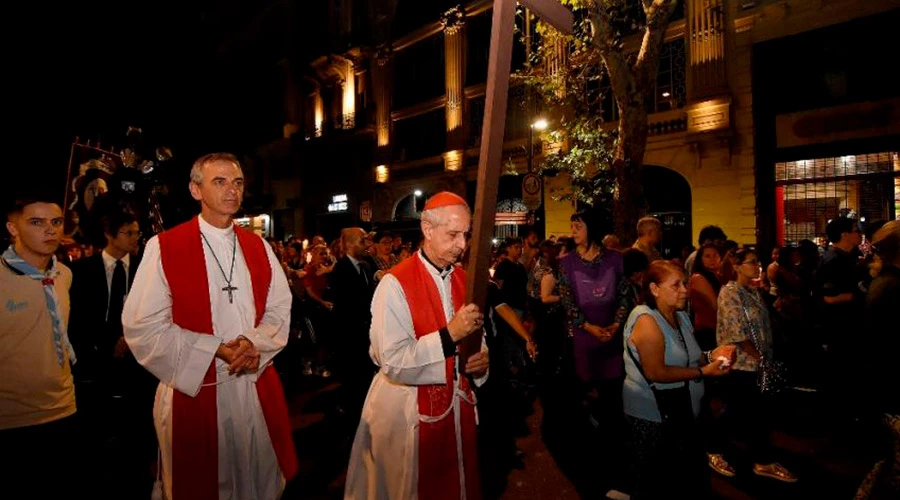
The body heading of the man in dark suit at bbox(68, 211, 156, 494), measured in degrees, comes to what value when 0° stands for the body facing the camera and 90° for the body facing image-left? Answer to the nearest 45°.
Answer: approximately 315°

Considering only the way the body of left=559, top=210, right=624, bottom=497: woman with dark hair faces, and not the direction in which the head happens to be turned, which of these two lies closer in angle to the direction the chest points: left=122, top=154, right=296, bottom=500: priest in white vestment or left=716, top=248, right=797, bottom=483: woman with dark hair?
the priest in white vestment

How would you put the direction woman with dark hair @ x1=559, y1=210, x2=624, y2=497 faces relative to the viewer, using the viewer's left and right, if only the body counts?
facing the viewer

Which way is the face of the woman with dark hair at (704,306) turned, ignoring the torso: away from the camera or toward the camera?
toward the camera

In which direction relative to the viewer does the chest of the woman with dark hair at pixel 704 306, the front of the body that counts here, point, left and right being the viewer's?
facing the viewer and to the right of the viewer

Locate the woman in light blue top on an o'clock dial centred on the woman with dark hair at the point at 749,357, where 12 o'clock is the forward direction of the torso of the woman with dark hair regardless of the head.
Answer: The woman in light blue top is roughly at 2 o'clock from the woman with dark hair.

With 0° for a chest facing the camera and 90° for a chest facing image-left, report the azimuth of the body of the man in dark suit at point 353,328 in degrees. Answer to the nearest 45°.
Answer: approximately 315°

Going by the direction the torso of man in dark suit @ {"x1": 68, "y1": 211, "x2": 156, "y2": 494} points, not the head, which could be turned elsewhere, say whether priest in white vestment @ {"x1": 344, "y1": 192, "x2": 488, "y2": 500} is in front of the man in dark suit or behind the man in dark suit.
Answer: in front

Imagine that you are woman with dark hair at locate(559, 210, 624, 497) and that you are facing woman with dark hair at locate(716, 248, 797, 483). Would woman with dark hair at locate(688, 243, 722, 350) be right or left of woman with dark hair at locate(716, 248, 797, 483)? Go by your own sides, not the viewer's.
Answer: left

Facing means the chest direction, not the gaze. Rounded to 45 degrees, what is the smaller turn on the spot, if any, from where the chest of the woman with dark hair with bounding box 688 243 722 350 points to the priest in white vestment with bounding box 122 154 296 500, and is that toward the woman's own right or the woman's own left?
approximately 90° to the woman's own right

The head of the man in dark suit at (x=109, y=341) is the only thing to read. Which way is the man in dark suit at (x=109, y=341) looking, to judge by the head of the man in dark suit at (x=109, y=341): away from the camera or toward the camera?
toward the camera

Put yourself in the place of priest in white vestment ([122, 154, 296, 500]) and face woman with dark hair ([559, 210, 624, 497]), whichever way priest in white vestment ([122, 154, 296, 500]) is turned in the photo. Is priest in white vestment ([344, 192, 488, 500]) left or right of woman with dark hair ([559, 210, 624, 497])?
right
